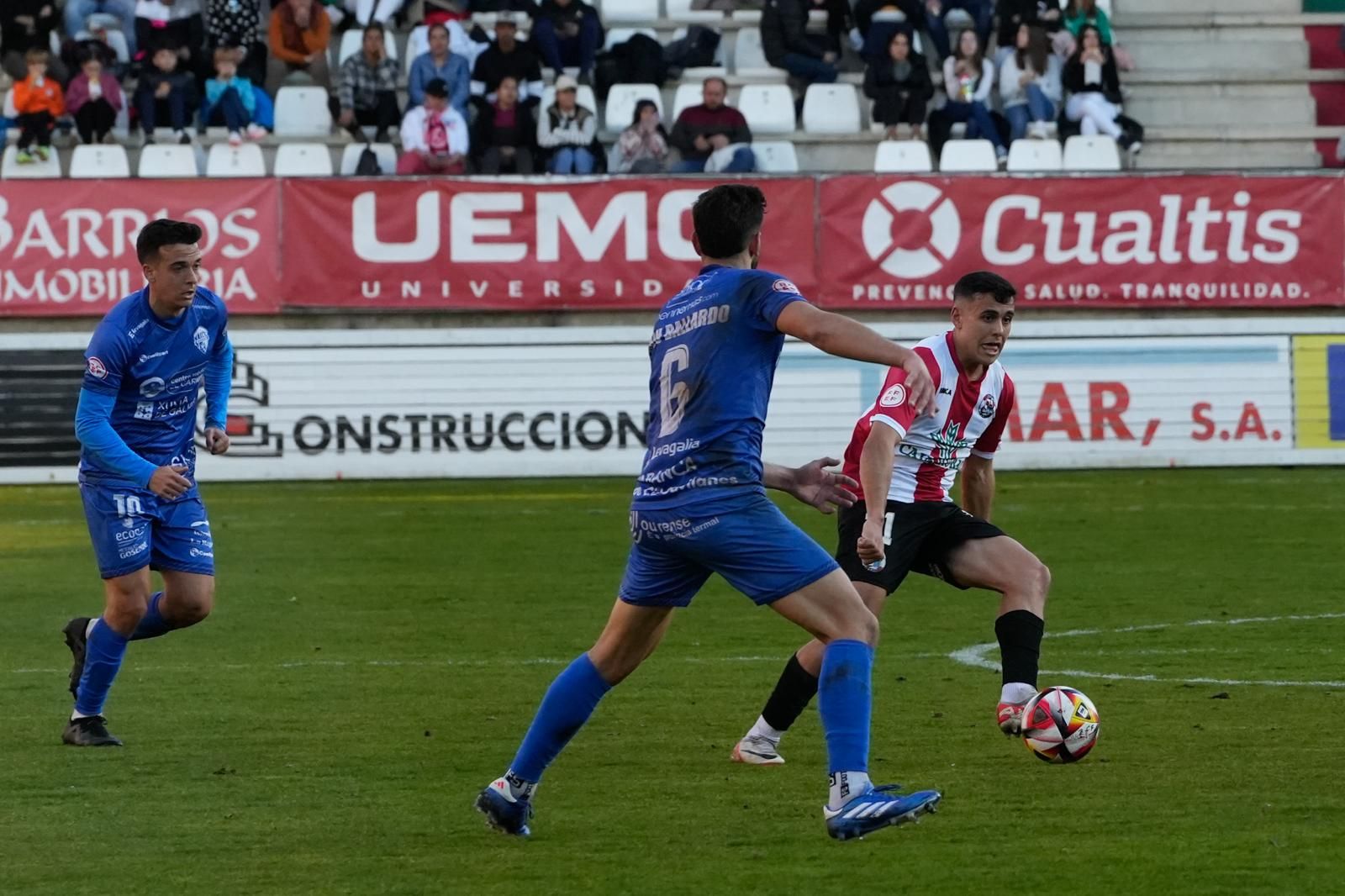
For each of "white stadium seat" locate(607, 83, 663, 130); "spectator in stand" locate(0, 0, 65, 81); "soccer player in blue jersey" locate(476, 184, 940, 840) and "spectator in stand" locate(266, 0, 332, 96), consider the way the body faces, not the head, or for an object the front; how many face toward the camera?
3

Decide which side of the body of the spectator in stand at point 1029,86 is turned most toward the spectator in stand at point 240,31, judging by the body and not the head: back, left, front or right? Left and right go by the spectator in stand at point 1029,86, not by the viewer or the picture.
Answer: right

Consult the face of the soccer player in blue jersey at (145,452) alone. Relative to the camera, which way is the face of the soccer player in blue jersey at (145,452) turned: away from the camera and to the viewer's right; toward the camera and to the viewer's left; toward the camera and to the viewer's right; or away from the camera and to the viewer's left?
toward the camera and to the viewer's right

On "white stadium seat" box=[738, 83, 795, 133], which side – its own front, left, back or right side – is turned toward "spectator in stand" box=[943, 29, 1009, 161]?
left

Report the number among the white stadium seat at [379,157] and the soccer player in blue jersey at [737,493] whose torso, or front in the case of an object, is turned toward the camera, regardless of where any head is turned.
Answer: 1

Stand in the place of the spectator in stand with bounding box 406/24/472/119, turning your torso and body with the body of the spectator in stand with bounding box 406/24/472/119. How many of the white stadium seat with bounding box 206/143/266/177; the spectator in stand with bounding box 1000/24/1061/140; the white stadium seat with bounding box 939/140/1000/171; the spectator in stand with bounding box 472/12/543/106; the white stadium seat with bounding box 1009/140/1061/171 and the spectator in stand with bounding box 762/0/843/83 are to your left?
5

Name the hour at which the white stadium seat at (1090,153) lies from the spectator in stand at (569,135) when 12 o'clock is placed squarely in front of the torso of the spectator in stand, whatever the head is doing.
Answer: The white stadium seat is roughly at 9 o'clock from the spectator in stand.

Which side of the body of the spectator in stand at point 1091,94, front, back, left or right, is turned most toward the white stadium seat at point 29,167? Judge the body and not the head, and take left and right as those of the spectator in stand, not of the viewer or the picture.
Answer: right
